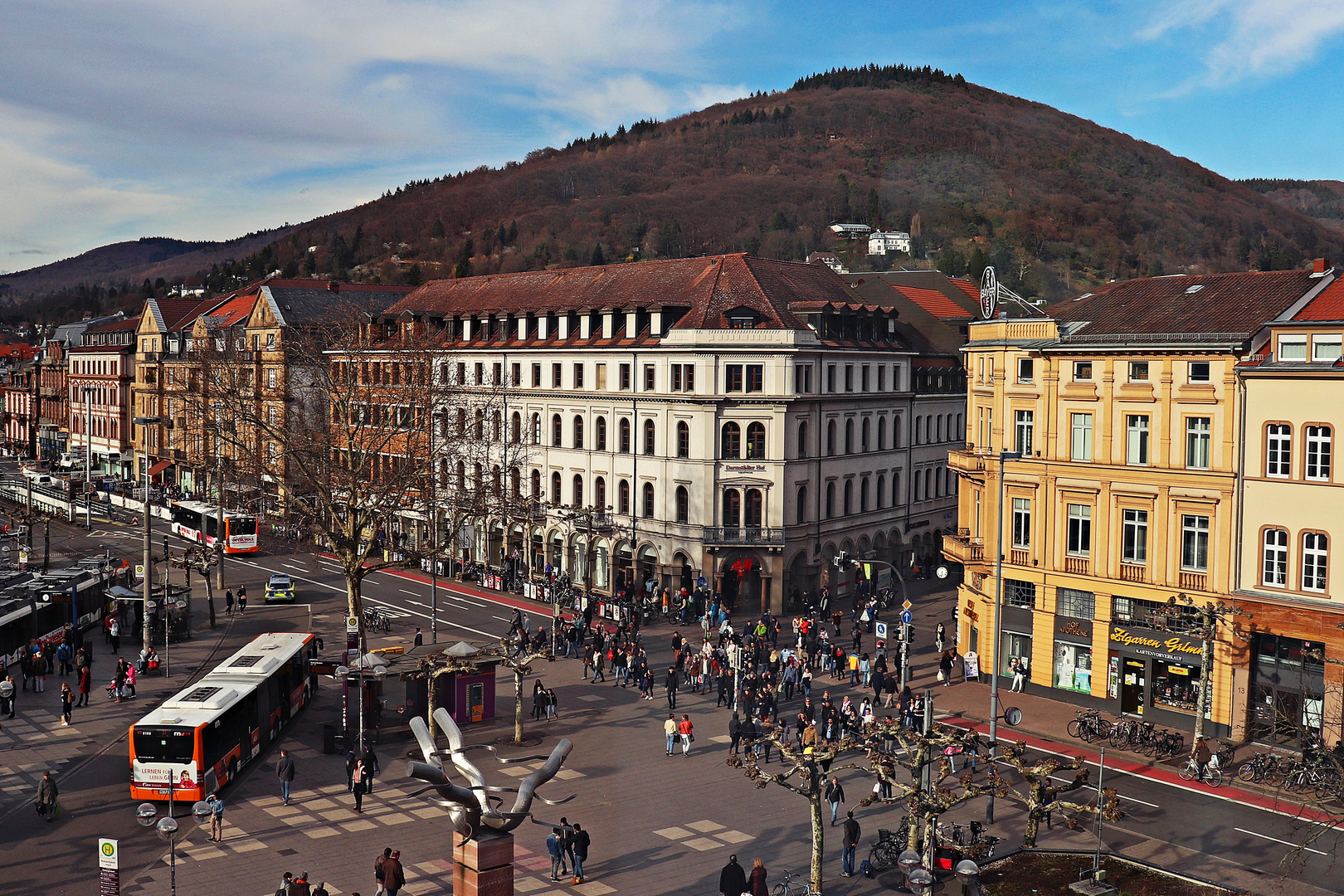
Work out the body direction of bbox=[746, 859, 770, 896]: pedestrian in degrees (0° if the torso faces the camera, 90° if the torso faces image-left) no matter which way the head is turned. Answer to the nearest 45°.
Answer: approximately 180°

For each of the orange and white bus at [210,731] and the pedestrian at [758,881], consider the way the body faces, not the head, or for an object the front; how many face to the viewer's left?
0

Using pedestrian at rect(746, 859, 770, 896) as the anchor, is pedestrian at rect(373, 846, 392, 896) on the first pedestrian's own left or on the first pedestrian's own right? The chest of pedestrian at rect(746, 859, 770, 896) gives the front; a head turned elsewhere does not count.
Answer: on the first pedestrian's own left

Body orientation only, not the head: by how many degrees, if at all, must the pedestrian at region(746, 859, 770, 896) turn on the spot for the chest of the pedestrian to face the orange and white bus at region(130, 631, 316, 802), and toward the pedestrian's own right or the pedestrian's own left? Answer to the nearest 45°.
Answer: approximately 45° to the pedestrian's own left

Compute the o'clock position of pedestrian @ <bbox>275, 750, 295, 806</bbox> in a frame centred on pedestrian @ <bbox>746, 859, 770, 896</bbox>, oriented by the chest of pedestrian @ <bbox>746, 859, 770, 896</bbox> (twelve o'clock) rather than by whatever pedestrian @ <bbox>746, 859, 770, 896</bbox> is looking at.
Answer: pedestrian @ <bbox>275, 750, 295, 806</bbox> is roughly at 10 o'clock from pedestrian @ <bbox>746, 859, 770, 896</bbox>.

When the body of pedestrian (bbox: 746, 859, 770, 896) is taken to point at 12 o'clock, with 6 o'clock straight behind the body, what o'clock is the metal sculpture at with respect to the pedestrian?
The metal sculpture is roughly at 8 o'clock from the pedestrian.

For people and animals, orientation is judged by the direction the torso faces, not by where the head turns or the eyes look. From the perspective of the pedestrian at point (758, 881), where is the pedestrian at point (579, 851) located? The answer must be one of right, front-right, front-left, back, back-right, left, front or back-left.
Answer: front-left

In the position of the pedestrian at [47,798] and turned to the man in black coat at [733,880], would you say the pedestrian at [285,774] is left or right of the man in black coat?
left

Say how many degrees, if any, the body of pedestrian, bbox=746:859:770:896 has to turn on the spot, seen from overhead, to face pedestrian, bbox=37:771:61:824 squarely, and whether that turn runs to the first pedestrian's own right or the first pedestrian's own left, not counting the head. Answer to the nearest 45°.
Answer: approximately 90° to the first pedestrian's own left
